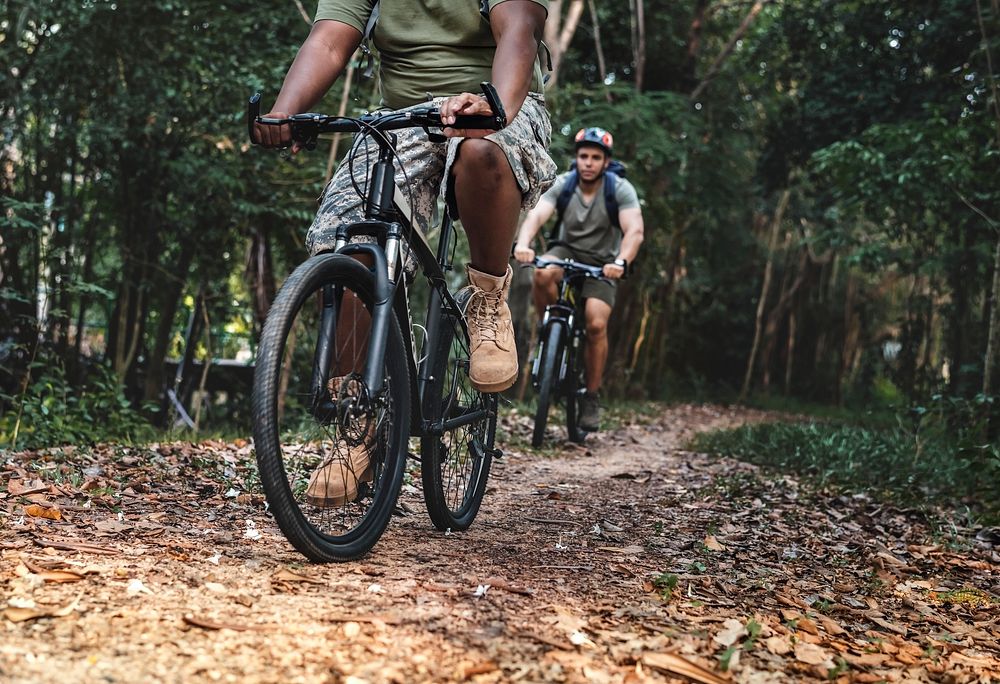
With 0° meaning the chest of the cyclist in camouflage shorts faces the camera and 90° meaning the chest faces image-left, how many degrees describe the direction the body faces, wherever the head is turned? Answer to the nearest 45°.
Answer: approximately 45°

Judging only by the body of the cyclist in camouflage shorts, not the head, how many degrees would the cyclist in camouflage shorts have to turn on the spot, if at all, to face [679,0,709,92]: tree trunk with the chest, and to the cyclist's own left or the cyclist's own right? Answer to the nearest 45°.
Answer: approximately 135° to the cyclist's own right

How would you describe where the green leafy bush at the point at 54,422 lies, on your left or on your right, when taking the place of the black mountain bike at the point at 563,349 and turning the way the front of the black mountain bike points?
on your right

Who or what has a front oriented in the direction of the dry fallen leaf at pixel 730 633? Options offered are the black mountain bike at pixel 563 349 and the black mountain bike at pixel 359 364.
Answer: the black mountain bike at pixel 563 349

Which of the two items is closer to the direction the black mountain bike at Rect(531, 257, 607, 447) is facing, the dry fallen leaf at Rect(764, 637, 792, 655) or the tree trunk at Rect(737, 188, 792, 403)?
the dry fallen leaf

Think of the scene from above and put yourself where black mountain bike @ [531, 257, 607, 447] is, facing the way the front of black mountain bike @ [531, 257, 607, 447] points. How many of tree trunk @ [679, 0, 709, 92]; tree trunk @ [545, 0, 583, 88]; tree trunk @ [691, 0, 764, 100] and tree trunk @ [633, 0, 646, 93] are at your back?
4

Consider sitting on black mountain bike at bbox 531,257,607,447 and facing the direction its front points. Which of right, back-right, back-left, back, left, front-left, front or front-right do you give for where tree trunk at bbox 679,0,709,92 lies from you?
back

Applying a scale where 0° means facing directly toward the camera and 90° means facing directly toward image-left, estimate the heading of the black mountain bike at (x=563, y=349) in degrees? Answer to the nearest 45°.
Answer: approximately 0°

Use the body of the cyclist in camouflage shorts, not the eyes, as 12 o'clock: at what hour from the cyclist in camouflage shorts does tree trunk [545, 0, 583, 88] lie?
The tree trunk is roughly at 5 o'clock from the cyclist in camouflage shorts.
